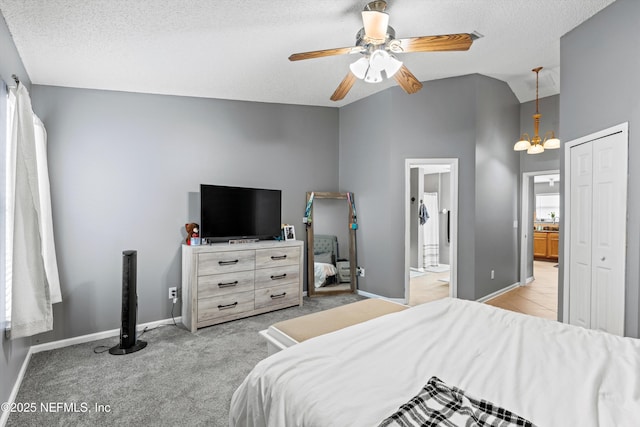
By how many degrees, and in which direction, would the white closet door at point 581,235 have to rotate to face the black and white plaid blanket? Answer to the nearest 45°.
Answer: approximately 45° to its left

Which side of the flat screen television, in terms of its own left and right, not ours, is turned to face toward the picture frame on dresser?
left

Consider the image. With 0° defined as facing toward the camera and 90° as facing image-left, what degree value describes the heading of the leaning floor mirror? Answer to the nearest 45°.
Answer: approximately 0°

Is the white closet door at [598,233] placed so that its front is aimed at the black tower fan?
yes

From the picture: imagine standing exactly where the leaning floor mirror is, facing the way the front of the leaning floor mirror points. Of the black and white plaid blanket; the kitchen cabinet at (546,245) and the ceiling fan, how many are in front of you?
2

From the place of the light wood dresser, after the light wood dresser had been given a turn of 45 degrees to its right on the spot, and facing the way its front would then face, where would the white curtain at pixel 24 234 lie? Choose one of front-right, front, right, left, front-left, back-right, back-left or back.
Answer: front-right

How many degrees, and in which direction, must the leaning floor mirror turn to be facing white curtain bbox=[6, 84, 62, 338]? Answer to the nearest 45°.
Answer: approximately 45° to its right

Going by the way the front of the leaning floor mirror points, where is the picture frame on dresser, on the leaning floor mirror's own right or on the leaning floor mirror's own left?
on the leaning floor mirror's own right

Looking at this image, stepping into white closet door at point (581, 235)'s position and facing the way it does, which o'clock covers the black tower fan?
The black tower fan is roughly at 12 o'clock from the white closet door.

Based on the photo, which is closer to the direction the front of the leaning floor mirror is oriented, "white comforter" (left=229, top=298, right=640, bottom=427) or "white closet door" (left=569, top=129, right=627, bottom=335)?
the white comforter

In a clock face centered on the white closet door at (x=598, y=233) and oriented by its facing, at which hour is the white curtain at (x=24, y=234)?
The white curtain is roughly at 12 o'clock from the white closet door.
